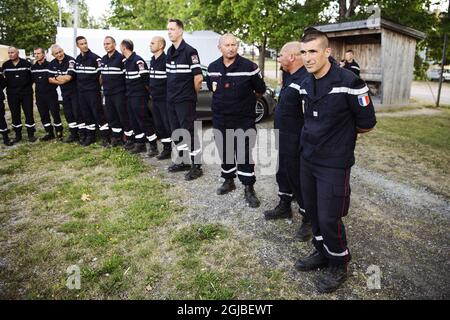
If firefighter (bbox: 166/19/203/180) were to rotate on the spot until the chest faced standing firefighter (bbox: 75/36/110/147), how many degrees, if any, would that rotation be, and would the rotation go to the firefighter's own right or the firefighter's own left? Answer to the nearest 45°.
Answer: approximately 90° to the firefighter's own right

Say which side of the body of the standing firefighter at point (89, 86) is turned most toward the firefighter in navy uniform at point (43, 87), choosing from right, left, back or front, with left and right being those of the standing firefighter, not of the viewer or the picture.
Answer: right

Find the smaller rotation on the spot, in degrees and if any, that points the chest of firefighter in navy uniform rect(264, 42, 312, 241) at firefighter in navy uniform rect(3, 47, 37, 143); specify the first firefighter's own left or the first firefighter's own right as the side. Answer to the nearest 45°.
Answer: approximately 45° to the first firefighter's own right

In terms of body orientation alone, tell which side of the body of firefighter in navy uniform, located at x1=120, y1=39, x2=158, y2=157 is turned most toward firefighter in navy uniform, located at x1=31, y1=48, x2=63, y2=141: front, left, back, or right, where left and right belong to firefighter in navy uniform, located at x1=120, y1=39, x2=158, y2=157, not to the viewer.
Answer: right

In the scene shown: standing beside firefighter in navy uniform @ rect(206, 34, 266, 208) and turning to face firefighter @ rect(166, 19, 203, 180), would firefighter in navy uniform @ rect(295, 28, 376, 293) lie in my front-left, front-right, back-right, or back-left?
back-left

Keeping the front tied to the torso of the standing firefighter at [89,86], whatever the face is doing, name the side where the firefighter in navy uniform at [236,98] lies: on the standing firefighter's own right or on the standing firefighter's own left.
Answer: on the standing firefighter's own left

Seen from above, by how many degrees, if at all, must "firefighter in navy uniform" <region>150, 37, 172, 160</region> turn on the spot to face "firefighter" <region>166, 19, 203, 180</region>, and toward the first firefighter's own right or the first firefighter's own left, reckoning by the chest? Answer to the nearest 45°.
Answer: approximately 90° to the first firefighter's own left

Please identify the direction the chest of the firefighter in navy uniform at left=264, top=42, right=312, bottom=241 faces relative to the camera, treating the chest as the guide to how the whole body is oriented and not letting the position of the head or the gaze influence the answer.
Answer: to the viewer's left

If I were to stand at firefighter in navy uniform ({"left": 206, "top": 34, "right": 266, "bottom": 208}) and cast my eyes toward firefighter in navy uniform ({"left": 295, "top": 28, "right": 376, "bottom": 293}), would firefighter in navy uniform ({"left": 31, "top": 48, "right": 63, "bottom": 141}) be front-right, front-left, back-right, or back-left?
back-right

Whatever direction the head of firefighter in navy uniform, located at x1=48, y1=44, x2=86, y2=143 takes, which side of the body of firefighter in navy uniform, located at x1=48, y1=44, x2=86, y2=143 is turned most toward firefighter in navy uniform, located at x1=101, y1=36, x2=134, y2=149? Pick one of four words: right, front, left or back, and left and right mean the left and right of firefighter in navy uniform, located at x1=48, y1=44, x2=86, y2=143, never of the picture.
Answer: left

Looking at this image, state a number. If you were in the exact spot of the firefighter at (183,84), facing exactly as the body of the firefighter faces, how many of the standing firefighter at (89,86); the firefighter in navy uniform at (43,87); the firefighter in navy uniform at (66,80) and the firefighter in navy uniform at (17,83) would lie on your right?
4

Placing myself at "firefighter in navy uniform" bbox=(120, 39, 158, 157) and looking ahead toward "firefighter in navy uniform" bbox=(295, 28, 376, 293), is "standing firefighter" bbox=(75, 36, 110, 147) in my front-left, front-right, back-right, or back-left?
back-right

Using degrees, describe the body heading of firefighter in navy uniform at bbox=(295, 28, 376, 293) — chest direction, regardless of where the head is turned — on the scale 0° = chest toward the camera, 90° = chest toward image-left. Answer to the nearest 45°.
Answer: approximately 45°
